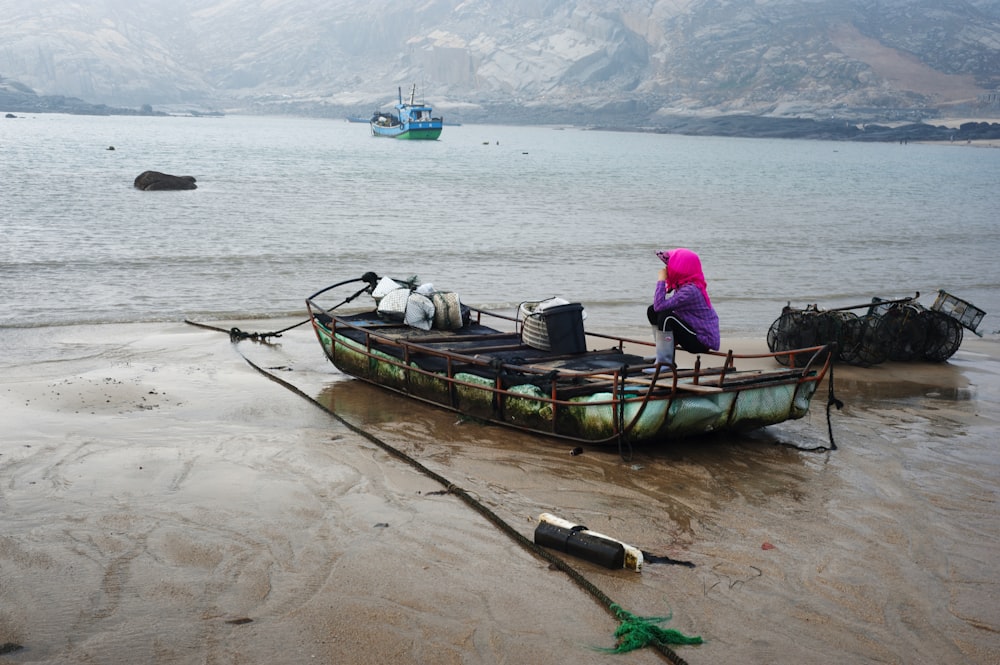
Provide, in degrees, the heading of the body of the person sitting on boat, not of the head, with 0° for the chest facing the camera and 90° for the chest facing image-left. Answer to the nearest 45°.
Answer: approximately 90°

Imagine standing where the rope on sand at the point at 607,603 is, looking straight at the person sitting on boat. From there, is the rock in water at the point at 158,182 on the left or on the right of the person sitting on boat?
left

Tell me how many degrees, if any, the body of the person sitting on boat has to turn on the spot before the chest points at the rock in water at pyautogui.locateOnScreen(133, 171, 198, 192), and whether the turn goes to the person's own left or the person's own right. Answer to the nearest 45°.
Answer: approximately 45° to the person's own right

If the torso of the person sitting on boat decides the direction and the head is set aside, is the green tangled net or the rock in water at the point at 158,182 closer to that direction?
the rock in water

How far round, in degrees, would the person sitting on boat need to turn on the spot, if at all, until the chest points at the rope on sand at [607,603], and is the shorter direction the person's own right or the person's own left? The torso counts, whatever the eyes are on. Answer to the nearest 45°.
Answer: approximately 90° to the person's own left

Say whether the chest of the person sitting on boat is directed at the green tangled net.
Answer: no

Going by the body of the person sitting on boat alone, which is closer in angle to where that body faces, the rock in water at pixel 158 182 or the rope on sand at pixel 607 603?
the rock in water

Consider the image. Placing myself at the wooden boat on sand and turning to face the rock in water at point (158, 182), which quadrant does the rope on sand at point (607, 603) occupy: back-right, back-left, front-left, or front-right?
back-left
